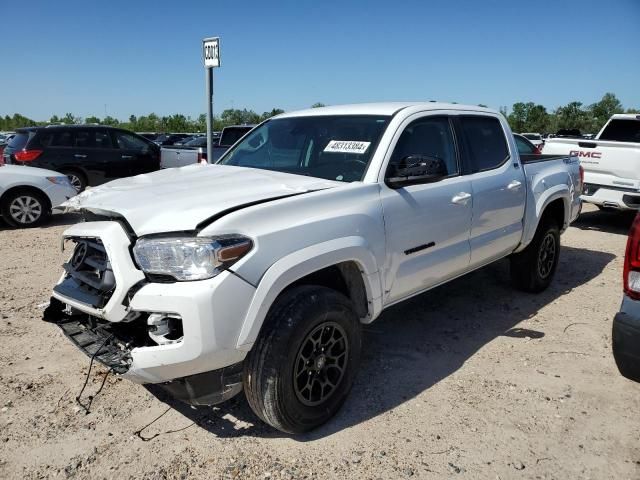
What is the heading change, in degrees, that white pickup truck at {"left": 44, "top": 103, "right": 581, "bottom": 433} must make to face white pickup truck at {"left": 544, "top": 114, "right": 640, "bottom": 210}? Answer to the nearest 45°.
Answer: approximately 180°

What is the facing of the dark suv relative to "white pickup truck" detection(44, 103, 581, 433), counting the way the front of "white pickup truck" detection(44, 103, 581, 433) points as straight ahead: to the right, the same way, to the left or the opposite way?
the opposite way

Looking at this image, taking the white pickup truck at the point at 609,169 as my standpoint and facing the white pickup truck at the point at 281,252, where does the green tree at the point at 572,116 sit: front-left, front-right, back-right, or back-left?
back-right

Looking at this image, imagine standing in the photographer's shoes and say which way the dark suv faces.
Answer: facing away from the viewer and to the right of the viewer

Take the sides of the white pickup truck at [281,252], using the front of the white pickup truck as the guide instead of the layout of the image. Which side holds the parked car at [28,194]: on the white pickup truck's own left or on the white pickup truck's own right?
on the white pickup truck's own right

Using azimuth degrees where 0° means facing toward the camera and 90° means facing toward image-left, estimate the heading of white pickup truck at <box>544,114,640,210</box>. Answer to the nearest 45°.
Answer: approximately 225°

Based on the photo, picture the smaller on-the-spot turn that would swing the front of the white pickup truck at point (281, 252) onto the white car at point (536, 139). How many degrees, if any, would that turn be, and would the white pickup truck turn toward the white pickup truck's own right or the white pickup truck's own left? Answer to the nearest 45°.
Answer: approximately 180°
